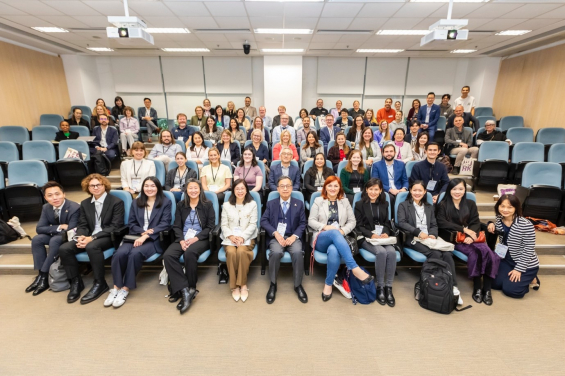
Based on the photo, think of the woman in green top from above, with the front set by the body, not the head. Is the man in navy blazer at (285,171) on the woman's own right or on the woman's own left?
on the woman's own right

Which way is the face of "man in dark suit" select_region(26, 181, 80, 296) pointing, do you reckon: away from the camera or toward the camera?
toward the camera

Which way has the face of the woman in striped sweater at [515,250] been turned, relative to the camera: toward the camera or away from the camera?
toward the camera

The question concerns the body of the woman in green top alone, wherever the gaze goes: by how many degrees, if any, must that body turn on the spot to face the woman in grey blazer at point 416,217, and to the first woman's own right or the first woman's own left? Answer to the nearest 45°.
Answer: approximately 45° to the first woman's own left

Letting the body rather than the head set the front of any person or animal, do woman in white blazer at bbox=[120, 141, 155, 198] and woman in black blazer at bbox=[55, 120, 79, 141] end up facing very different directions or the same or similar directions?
same or similar directions

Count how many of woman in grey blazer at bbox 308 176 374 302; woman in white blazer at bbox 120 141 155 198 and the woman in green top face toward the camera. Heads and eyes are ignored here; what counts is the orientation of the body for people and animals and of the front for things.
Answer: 3

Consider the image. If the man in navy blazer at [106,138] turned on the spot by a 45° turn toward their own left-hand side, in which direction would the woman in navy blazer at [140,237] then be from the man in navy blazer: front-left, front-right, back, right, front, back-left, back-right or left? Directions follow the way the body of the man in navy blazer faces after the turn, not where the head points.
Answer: front-right

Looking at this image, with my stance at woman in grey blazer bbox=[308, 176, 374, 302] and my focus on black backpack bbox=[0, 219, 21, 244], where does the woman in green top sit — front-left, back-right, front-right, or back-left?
back-right

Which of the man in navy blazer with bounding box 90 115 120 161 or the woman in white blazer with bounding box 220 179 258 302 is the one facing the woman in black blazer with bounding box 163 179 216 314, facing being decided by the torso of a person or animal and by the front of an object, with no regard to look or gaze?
the man in navy blazer

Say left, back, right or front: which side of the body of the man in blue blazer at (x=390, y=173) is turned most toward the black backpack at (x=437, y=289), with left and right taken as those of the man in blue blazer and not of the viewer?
front

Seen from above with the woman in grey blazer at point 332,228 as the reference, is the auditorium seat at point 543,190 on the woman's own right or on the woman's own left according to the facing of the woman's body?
on the woman's own left

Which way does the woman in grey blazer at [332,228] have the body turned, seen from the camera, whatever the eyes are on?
toward the camera

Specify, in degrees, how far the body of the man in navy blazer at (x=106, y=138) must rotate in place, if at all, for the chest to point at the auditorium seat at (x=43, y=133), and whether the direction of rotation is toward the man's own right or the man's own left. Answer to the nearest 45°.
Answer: approximately 135° to the man's own right
